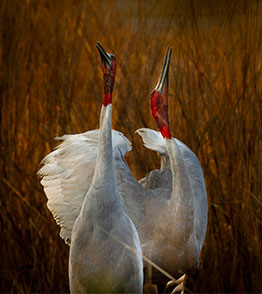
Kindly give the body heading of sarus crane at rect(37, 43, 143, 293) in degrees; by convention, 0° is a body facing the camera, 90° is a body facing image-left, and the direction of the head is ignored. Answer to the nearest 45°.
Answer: approximately 0°
